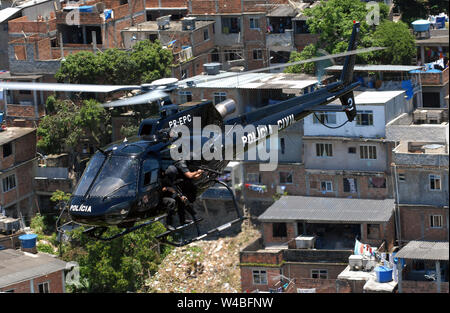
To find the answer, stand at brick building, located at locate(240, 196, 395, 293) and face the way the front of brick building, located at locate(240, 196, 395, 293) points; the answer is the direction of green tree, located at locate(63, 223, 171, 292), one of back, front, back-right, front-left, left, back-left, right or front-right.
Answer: right

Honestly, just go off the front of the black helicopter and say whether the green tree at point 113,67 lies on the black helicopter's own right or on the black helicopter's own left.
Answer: on the black helicopter's own right

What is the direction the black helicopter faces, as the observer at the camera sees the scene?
facing the viewer and to the left of the viewer

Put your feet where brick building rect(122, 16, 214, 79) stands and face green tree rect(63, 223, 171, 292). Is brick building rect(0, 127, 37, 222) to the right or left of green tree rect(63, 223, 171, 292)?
right

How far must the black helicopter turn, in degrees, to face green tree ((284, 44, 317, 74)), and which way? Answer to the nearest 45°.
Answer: approximately 135° to its right

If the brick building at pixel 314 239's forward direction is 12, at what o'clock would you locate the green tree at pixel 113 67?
The green tree is roughly at 4 o'clock from the brick building.

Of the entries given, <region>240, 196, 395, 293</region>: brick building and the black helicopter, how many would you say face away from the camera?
0

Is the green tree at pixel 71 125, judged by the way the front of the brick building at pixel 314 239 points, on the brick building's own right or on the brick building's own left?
on the brick building's own right

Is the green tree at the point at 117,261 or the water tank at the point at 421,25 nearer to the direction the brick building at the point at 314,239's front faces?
the green tree

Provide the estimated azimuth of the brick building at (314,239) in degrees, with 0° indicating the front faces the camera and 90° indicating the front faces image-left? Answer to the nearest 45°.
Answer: approximately 0°
